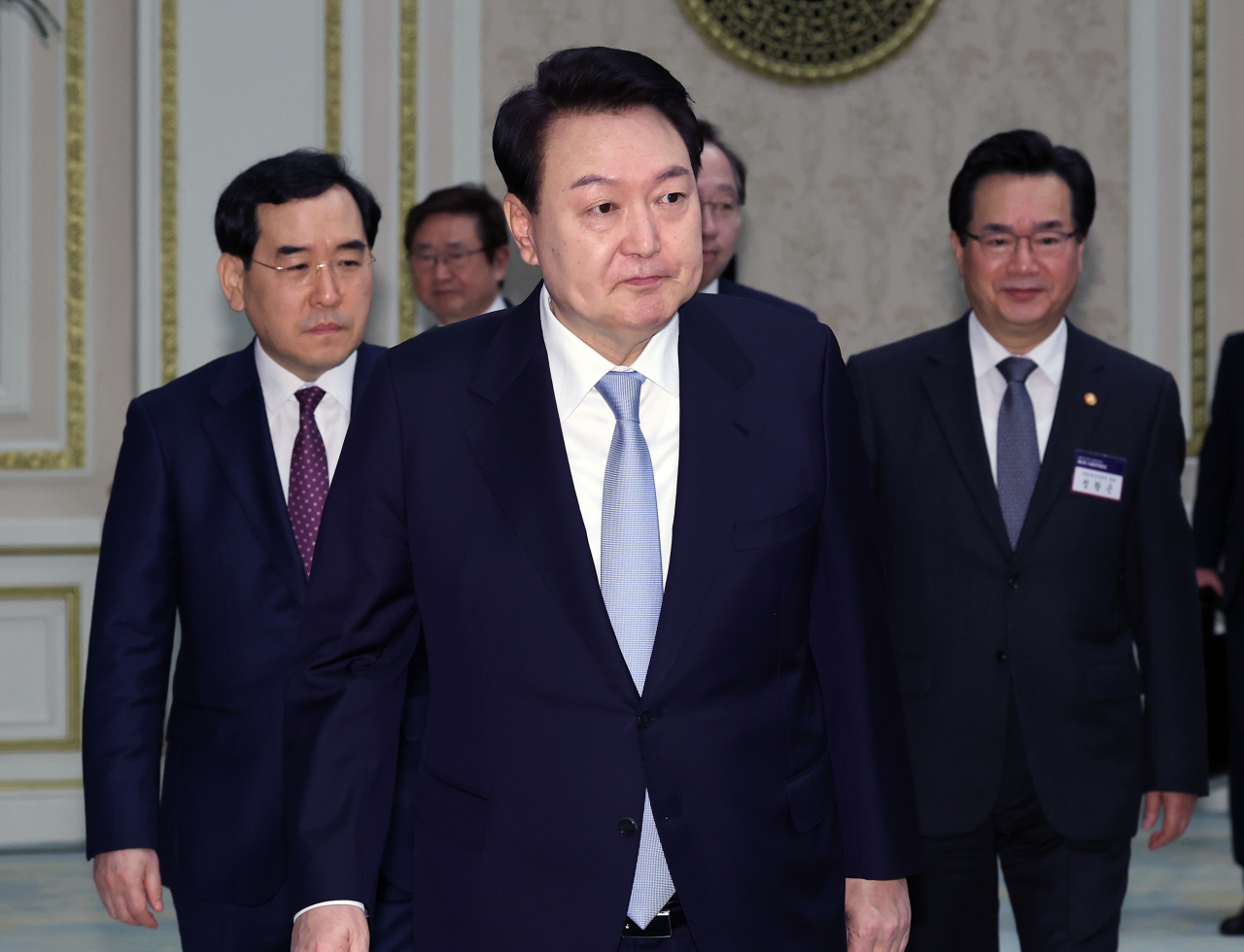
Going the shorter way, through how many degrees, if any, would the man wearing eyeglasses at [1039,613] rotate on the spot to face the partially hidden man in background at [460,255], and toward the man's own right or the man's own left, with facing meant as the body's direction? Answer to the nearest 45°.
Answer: approximately 135° to the man's own right

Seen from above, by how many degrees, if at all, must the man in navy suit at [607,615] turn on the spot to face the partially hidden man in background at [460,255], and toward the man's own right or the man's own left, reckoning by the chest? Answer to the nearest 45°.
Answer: approximately 180°

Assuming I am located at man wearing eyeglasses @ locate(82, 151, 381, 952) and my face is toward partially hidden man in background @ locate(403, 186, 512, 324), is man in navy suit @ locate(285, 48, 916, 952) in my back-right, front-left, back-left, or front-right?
back-right

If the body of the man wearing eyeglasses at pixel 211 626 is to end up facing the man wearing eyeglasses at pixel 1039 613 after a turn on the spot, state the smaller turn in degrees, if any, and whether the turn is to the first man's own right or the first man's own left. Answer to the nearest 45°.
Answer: approximately 45° to the first man's own left

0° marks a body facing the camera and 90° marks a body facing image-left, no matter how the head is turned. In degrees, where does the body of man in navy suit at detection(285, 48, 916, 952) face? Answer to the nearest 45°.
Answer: approximately 0°

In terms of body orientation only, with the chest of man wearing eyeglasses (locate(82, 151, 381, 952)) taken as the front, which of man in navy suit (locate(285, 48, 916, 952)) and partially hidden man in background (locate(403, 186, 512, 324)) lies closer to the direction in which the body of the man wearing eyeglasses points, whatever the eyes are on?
the man in navy suit

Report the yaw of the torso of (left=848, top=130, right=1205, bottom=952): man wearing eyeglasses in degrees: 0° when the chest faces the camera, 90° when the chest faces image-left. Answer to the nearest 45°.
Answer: approximately 0°

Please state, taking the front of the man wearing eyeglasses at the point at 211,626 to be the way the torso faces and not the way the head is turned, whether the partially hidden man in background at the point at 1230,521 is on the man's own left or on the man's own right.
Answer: on the man's own left

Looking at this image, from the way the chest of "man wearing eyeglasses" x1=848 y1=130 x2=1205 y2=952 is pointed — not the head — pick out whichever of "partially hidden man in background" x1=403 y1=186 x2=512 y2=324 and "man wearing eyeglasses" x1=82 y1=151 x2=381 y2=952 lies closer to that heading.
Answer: the man wearing eyeglasses

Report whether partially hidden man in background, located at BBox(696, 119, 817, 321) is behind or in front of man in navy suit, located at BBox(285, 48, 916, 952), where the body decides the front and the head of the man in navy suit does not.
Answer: behind

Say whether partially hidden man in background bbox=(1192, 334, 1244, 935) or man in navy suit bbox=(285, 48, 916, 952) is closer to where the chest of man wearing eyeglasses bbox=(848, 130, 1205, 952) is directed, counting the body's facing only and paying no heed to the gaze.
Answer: the man in navy suit

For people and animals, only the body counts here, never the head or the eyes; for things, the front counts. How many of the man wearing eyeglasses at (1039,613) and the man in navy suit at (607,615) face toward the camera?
2
